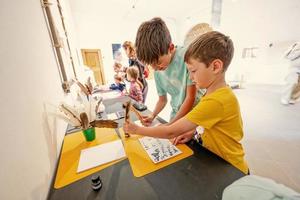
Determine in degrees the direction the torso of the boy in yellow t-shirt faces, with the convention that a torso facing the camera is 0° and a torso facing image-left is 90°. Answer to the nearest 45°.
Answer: approximately 90°

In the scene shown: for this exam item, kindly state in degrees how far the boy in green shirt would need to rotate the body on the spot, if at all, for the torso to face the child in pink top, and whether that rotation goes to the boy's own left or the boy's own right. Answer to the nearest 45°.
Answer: approximately 90° to the boy's own right

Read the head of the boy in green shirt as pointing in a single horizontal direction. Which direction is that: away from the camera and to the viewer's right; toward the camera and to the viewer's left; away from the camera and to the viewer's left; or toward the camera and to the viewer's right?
toward the camera and to the viewer's left

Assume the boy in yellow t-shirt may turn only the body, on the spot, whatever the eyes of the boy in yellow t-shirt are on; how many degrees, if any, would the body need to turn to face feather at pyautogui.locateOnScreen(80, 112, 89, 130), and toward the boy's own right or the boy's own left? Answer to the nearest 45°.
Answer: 0° — they already face it

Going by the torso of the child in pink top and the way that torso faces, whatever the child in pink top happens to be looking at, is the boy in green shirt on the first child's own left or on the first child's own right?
on the first child's own left

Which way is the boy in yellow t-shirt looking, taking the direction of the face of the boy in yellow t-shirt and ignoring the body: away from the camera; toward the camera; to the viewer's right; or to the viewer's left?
to the viewer's left

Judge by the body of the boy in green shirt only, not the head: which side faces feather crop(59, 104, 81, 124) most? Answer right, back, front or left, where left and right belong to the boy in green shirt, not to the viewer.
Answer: front

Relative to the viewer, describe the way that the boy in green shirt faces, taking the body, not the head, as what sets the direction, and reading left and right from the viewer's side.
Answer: facing the viewer and to the left of the viewer

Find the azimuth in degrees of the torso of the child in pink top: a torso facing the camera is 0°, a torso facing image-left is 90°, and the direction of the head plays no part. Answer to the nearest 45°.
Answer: approximately 90°

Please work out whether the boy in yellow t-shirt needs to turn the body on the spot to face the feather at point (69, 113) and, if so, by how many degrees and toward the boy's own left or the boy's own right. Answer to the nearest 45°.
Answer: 0° — they already face it

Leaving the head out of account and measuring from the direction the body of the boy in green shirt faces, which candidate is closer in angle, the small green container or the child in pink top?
the small green container

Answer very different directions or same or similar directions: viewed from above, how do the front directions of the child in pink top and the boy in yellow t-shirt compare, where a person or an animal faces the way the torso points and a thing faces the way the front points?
same or similar directions

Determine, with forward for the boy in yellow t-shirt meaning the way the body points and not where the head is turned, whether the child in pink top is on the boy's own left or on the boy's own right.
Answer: on the boy's own right

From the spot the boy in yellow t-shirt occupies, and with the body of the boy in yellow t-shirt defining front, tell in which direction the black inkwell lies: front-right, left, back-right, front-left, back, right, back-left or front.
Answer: front-left
